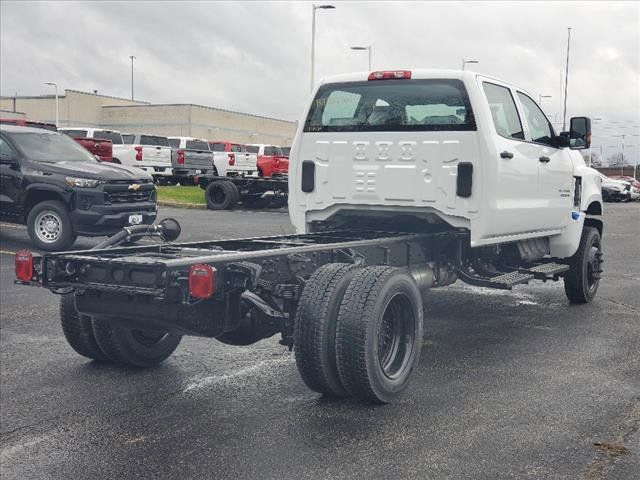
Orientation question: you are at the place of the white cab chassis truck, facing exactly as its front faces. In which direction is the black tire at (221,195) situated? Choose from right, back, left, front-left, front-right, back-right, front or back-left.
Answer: front-left

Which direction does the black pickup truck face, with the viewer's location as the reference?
facing the viewer and to the right of the viewer

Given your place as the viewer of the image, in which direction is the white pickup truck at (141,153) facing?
facing away from the viewer and to the left of the viewer

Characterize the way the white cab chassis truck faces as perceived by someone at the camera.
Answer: facing away from the viewer and to the right of the viewer

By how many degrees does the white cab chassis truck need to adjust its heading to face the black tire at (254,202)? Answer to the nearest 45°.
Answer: approximately 45° to its left
